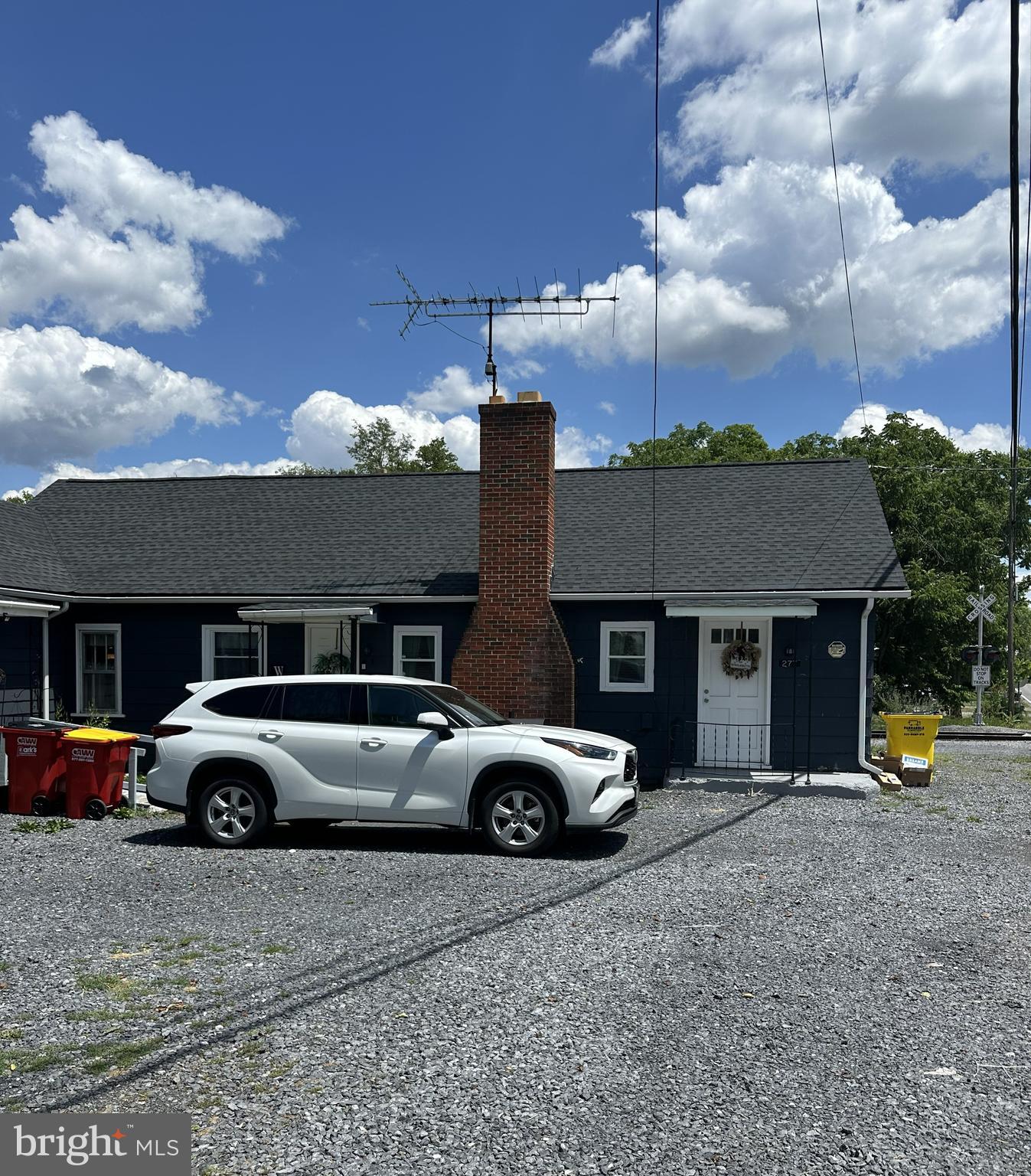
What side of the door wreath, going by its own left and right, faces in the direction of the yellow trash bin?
left

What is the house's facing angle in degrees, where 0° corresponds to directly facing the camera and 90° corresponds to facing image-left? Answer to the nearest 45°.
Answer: approximately 0°

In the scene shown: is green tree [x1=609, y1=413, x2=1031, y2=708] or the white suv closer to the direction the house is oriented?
the white suv

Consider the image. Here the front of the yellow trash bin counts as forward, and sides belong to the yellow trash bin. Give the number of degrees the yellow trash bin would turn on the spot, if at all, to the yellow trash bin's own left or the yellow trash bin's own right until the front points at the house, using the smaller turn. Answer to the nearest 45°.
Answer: approximately 90° to the yellow trash bin's own right

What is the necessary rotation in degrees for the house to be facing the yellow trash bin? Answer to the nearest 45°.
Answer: approximately 90° to its left

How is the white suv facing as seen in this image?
to the viewer's right

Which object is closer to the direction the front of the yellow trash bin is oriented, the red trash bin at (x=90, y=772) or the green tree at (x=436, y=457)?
the red trash bin
